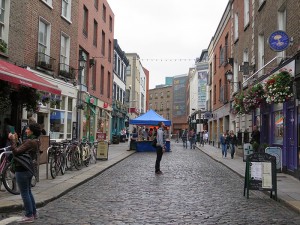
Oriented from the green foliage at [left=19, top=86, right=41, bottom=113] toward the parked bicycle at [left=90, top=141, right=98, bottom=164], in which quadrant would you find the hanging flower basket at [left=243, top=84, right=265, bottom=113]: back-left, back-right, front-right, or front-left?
front-right

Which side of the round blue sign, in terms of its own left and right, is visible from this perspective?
front

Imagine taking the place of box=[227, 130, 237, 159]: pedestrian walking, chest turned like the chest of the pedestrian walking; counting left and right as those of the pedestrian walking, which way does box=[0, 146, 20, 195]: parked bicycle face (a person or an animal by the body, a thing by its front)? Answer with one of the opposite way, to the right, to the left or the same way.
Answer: to the left

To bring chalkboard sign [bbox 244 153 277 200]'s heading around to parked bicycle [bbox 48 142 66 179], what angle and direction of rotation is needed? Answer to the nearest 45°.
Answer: approximately 90° to its right

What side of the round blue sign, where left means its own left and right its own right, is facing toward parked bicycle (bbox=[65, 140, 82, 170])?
right

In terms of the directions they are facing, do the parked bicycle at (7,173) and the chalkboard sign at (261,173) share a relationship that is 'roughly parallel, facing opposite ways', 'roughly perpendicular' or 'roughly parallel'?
roughly perpendicular

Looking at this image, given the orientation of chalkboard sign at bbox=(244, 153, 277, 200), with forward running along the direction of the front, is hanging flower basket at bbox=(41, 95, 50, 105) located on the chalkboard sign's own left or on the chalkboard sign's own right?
on the chalkboard sign's own right

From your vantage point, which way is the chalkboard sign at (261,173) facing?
toward the camera

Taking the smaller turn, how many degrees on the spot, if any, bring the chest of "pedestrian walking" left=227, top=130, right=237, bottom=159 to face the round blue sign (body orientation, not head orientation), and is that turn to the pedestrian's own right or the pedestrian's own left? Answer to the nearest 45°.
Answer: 0° — they already face it

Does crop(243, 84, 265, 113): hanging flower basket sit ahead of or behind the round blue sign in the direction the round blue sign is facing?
behind
